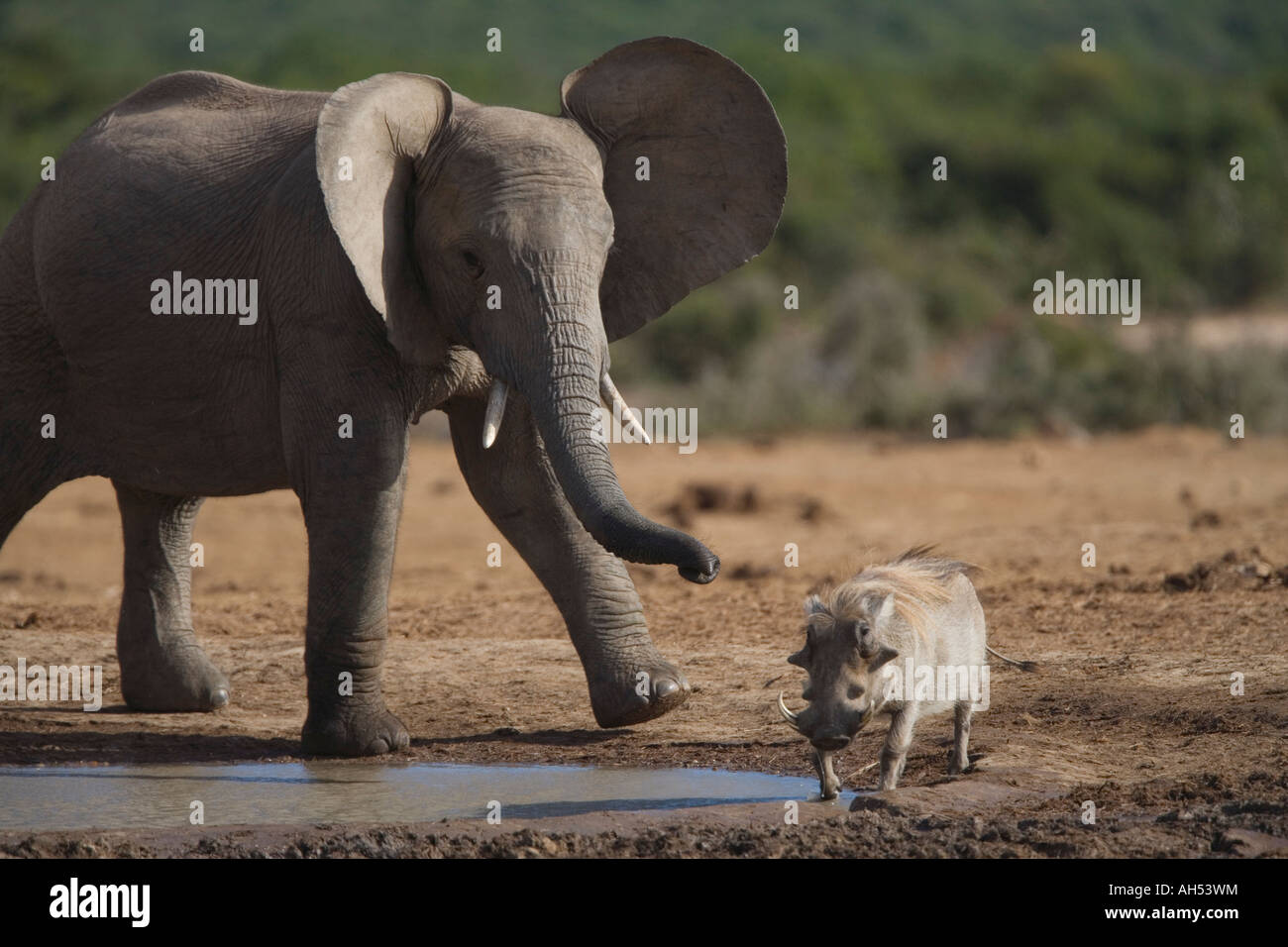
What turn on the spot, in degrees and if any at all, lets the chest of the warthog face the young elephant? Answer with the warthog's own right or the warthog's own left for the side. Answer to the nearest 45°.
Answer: approximately 90° to the warthog's own right

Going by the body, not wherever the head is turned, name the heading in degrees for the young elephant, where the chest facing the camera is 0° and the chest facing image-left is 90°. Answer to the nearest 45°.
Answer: approximately 315°

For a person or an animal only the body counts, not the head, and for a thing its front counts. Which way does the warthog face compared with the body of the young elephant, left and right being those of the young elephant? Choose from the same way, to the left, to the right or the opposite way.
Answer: to the right

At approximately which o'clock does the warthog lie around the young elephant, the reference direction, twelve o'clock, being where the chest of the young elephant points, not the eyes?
The warthog is roughly at 12 o'clock from the young elephant.

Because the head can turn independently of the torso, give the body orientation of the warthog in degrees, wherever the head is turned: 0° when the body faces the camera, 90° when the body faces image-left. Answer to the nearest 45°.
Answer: approximately 45°
